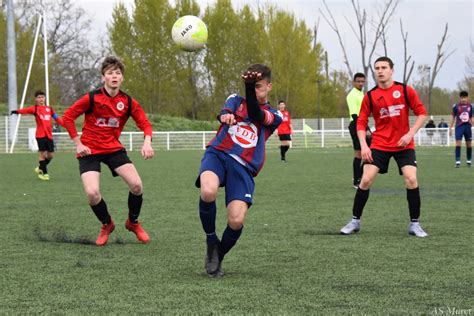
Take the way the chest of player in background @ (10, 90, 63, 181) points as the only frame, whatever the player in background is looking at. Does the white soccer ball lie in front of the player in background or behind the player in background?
in front
